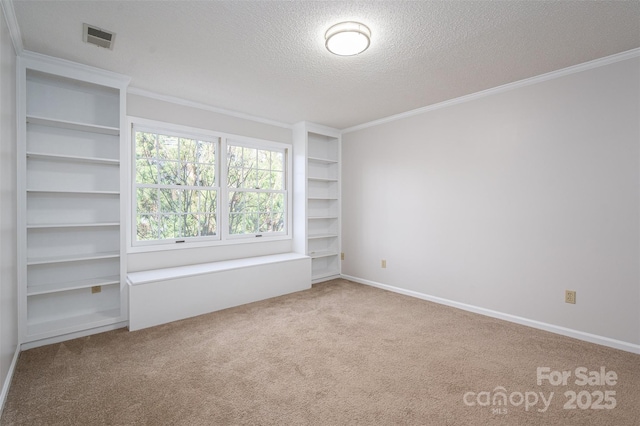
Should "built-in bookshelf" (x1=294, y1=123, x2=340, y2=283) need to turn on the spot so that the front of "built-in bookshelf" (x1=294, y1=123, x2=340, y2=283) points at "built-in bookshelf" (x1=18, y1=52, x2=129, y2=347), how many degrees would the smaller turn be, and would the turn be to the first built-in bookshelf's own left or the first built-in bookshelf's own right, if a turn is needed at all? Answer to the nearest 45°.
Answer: approximately 90° to the first built-in bookshelf's own right

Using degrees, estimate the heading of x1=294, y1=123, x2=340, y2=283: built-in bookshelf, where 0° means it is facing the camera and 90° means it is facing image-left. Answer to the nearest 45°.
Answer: approximately 315°

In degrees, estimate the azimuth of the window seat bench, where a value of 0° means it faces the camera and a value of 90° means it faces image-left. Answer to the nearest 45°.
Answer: approximately 315°
